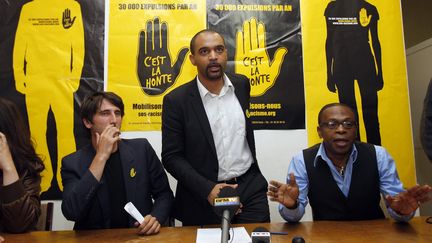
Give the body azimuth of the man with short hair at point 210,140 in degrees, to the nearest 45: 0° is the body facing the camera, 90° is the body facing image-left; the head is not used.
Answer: approximately 315°

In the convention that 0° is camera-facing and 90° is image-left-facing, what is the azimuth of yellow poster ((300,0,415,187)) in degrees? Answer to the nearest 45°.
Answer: approximately 0°

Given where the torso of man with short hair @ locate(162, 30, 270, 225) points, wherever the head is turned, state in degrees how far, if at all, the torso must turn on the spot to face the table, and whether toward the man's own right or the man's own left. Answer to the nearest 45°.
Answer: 0° — they already face it

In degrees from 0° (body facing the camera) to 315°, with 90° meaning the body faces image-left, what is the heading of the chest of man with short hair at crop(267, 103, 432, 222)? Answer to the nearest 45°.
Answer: approximately 0°

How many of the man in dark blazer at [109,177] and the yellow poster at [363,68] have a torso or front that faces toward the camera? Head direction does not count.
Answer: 2

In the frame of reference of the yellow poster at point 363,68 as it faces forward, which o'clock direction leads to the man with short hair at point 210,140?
The man with short hair is roughly at 1 o'clock from the yellow poster.

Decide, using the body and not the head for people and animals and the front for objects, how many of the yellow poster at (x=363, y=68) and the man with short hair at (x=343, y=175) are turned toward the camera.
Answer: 2
